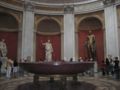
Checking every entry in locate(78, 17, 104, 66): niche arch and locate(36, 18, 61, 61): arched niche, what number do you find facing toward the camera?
2

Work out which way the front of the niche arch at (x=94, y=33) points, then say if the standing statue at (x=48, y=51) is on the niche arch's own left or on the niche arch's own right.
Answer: on the niche arch's own right

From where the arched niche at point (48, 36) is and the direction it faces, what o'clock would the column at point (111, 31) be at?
The column is roughly at 10 o'clock from the arched niche.

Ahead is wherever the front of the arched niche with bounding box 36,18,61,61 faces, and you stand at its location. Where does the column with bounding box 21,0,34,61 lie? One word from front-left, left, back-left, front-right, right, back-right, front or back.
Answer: front-right

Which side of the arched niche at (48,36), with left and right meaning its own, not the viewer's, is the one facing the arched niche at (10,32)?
right

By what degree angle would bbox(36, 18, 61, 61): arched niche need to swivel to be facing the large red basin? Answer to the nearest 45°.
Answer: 0° — it already faces it

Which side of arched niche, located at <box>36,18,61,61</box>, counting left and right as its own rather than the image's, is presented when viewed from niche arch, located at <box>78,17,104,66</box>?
left
